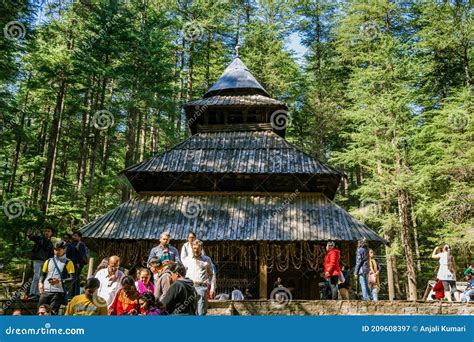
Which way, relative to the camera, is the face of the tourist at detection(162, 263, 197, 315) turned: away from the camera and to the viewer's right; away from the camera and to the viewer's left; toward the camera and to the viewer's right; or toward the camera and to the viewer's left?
away from the camera and to the viewer's left

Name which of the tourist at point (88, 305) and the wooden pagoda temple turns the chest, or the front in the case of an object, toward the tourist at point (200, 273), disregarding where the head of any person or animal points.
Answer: the wooden pagoda temple
